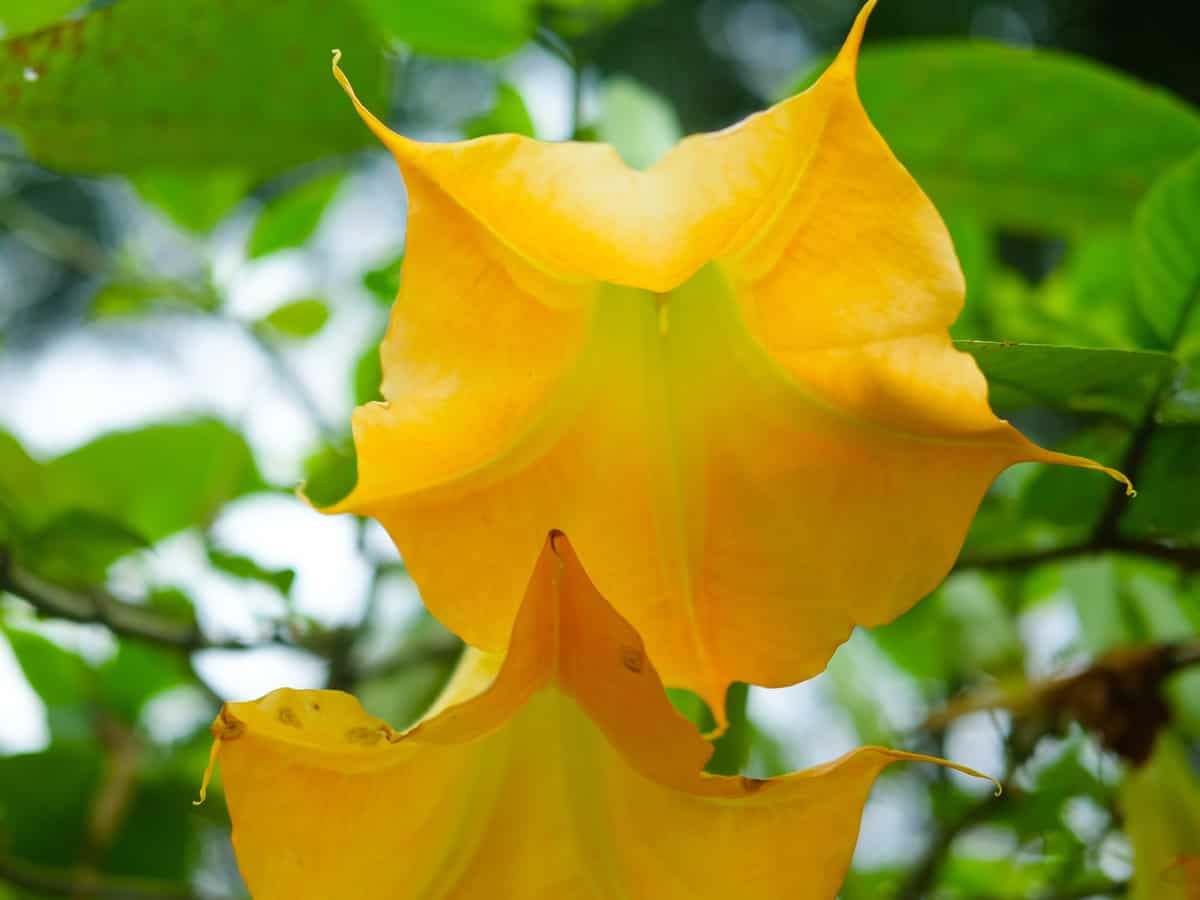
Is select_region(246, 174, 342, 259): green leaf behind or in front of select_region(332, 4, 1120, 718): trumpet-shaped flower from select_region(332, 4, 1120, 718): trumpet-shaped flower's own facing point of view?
behind

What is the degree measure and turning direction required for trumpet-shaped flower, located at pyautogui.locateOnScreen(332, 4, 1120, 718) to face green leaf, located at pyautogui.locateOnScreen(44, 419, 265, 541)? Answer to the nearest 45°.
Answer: approximately 135° to its right

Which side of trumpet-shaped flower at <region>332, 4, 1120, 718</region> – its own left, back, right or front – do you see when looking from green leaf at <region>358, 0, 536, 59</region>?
back

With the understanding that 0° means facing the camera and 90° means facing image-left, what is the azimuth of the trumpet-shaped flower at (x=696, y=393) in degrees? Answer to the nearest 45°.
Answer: approximately 0°
